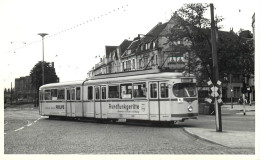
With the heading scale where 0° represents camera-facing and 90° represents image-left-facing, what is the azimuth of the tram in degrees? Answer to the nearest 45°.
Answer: approximately 315°

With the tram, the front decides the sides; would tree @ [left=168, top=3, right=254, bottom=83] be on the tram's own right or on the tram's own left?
on the tram's own left
